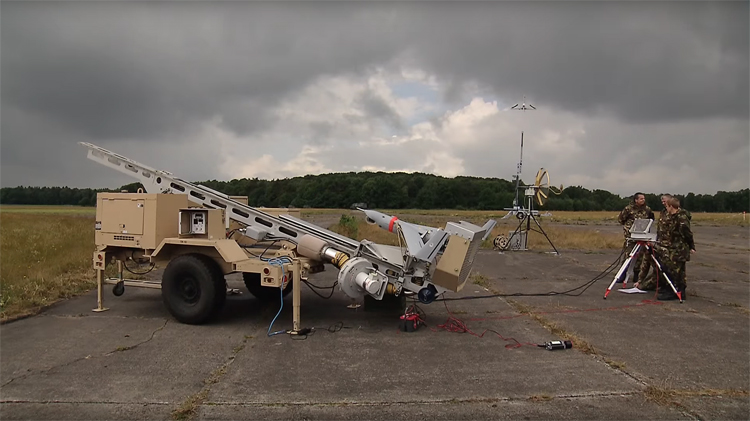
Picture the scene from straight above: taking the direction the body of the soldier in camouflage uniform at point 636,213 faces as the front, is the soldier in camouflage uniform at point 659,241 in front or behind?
in front

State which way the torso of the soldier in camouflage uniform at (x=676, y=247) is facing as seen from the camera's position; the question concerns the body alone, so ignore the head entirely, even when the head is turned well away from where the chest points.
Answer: to the viewer's left

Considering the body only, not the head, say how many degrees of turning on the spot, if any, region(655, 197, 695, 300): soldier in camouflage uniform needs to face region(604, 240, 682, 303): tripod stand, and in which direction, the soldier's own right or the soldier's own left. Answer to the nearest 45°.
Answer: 0° — they already face it

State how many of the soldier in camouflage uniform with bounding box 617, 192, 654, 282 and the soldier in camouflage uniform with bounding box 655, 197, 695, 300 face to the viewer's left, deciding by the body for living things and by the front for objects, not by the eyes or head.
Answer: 1

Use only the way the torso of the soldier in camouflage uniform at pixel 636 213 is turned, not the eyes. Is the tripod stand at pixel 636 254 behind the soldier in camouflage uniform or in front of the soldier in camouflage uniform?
in front

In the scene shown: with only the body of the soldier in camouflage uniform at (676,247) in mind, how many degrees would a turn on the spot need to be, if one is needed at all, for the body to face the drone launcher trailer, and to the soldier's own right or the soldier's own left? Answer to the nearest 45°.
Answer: approximately 45° to the soldier's own left

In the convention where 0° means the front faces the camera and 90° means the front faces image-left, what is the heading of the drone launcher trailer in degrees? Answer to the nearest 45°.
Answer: approximately 135°
